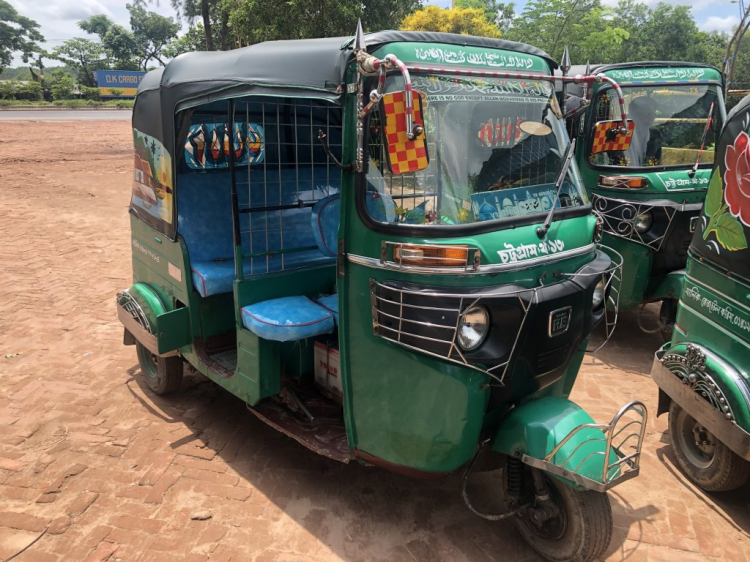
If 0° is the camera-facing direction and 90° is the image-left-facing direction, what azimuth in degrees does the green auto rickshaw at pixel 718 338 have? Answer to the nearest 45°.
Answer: approximately 315°

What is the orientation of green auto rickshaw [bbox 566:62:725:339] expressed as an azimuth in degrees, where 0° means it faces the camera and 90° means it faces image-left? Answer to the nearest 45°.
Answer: approximately 315°

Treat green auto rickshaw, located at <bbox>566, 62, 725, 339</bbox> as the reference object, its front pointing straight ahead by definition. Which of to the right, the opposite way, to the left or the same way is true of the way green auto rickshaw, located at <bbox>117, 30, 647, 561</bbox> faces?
the same way

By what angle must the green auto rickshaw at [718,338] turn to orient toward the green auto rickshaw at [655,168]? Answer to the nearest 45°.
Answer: approximately 135° to its left

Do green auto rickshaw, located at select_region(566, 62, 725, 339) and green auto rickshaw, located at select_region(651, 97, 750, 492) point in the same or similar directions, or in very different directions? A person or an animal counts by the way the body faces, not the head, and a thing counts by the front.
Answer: same or similar directions

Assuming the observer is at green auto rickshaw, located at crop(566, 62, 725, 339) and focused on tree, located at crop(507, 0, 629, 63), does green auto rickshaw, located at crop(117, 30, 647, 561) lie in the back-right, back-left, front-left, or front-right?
back-left

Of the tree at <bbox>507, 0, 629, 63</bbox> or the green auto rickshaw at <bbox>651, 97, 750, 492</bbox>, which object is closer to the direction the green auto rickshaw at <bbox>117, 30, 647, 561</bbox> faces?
the green auto rickshaw
